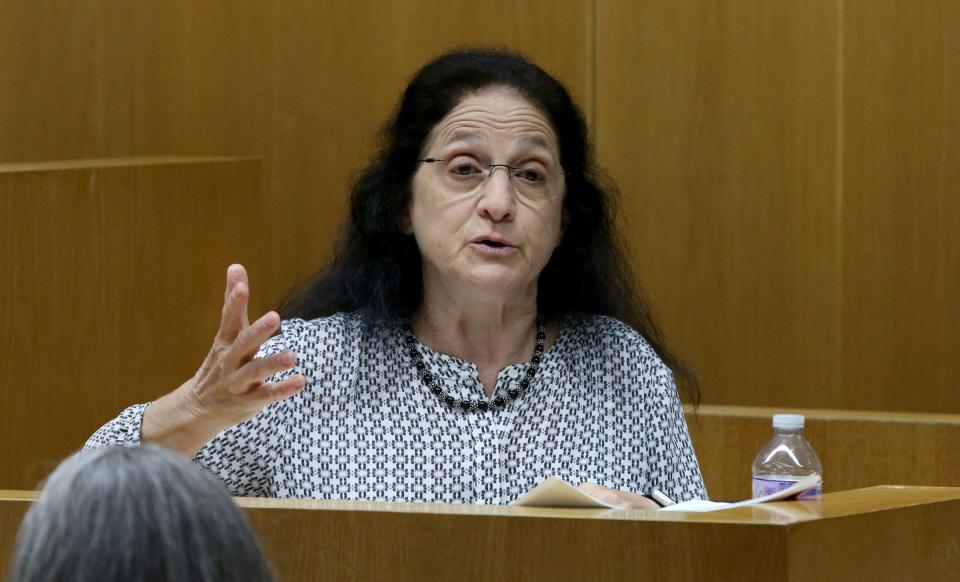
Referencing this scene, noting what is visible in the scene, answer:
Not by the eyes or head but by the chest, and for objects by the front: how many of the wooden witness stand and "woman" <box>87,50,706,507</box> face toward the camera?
2

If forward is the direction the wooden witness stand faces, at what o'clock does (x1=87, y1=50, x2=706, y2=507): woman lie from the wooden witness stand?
The woman is roughly at 6 o'clock from the wooden witness stand.

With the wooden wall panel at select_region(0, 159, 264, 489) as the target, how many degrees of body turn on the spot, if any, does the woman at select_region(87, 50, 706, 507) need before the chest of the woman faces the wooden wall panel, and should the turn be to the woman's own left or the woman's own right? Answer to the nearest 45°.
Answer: approximately 135° to the woman's own right

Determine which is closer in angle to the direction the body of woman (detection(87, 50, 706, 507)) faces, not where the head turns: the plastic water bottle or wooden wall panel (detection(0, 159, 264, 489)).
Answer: the plastic water bottle

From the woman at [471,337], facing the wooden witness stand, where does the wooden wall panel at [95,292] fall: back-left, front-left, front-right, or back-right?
back-right

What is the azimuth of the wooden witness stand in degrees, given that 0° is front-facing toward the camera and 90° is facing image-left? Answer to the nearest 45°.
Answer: approximately 0°

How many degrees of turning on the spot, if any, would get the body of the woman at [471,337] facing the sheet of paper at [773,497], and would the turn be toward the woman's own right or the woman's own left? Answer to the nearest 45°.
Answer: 0° — they already face it

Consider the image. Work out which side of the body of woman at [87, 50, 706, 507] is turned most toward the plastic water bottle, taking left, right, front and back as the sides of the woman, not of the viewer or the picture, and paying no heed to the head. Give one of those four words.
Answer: left
